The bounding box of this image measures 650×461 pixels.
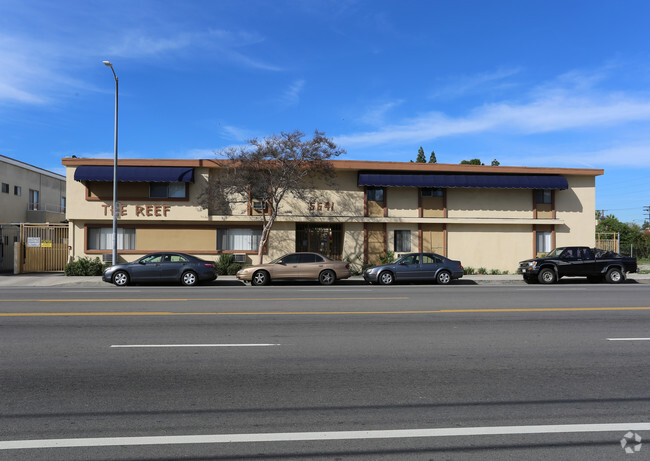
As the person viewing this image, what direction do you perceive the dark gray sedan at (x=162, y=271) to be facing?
facing to the left of the viewer

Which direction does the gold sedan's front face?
to the viewer's left

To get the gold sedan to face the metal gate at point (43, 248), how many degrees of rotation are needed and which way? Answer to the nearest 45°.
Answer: approximately 45° to its right

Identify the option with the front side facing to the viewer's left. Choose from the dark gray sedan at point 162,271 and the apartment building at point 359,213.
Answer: the dark gray sedan

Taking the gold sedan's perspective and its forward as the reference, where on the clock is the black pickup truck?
The black pickup truck is roughly at 6 o'clock from the gold sedan.

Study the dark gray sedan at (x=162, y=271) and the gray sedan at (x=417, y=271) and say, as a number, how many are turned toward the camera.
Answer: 0

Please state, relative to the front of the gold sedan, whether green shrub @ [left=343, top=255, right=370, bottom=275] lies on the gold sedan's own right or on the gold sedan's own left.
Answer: on the gold sedan's own right

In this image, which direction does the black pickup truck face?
to the viewer's left

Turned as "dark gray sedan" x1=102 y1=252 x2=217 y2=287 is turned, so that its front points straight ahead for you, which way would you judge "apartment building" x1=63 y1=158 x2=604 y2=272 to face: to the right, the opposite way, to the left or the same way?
to the left

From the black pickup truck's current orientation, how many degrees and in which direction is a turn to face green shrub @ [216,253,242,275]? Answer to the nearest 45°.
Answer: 0° — it already faces it

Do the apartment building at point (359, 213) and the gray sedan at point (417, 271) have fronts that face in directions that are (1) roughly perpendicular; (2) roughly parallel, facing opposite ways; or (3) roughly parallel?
roughly perpendicular

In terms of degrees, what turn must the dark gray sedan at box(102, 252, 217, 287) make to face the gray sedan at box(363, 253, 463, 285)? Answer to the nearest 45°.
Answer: approximately 180°

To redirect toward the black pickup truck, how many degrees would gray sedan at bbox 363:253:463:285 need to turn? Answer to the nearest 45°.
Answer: approximately 180°

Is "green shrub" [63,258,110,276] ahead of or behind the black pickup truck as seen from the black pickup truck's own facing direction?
ahead
